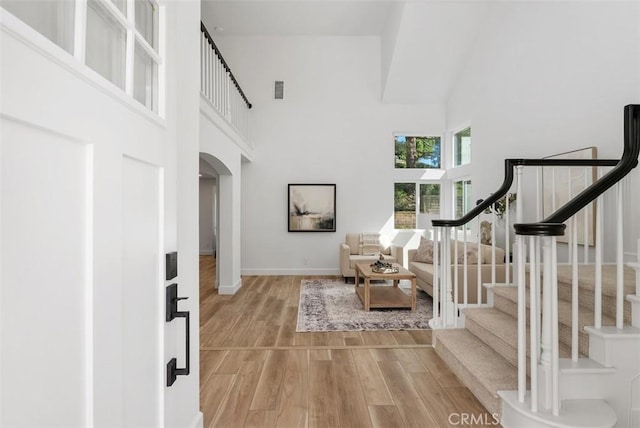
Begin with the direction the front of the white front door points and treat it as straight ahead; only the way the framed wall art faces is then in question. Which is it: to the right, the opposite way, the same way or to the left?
to the right

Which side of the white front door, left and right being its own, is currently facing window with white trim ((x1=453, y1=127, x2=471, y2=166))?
left

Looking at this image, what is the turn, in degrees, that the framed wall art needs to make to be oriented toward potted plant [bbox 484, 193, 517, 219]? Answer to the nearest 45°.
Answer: approximately 45° to its left

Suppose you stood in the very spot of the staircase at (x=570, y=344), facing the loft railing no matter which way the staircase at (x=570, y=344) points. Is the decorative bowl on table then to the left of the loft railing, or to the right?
right

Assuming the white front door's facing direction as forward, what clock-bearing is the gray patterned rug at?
The gray patterned rug is roughly at 9 o'clock from the white front door.

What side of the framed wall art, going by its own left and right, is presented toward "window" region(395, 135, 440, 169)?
left

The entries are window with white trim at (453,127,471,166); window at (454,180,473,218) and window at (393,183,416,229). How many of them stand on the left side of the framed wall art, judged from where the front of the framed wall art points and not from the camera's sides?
3

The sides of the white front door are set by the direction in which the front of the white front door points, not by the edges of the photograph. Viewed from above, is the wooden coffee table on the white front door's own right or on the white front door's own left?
on the white front door's own left

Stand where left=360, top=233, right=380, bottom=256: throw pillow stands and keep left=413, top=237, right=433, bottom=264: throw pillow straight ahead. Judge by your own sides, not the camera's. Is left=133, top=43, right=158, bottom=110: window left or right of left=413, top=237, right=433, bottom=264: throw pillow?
right

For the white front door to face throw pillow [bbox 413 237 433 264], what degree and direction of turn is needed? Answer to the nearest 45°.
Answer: approximately 90° to its left

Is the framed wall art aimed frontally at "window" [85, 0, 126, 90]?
yes

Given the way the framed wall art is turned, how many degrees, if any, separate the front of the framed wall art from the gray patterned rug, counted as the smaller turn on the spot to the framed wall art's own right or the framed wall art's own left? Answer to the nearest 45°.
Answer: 0° — it already faces it

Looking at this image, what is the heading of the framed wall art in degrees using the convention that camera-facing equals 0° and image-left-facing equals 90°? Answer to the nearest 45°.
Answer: approximately 0°
